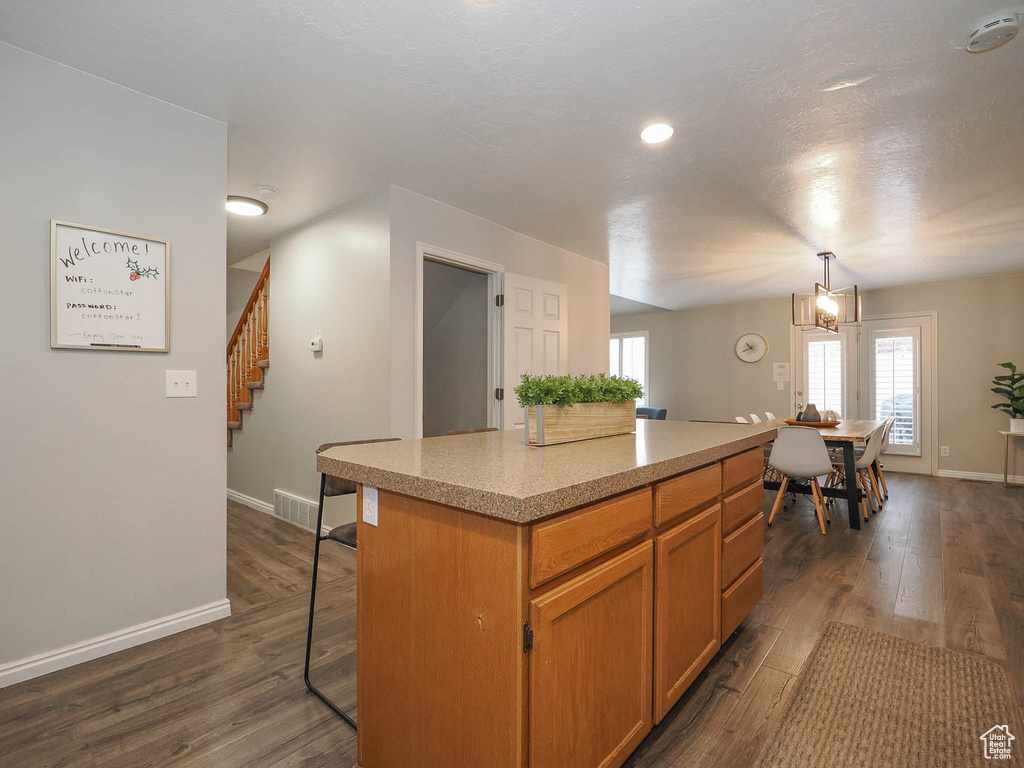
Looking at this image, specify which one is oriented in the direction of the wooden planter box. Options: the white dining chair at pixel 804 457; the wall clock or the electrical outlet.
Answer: the wall clock

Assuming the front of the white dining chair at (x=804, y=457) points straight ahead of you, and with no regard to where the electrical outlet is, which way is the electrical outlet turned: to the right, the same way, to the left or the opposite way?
the opposite way

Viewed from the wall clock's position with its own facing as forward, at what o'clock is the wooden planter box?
The wooden planter box is roughly at 12 o'clock from the wall clock.

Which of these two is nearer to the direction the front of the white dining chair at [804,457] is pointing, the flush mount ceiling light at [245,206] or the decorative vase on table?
the decorative vase on table

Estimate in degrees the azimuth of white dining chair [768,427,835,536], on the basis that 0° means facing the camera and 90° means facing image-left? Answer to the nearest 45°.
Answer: approximately 180°

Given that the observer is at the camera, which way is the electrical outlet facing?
facing the viewer and to the left of the viewer

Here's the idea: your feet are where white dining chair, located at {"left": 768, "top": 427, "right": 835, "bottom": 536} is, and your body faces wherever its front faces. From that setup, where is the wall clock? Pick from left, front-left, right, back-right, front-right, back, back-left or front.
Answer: front

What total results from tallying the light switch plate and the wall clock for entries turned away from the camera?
0

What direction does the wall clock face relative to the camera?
toward the camera

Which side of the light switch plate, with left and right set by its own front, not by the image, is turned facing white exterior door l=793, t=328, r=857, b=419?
left

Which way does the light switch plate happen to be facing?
toward the camera

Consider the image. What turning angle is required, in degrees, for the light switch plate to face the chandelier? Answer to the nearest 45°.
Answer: approximately 90° to its left

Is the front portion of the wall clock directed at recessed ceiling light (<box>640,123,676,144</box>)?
yes
